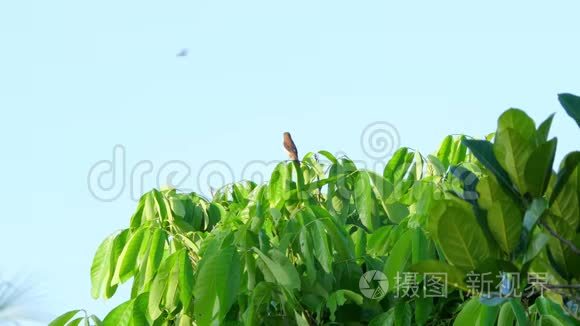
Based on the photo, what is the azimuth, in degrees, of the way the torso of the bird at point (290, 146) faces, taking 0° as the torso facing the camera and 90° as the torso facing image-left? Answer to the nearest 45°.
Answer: approximately 90°
